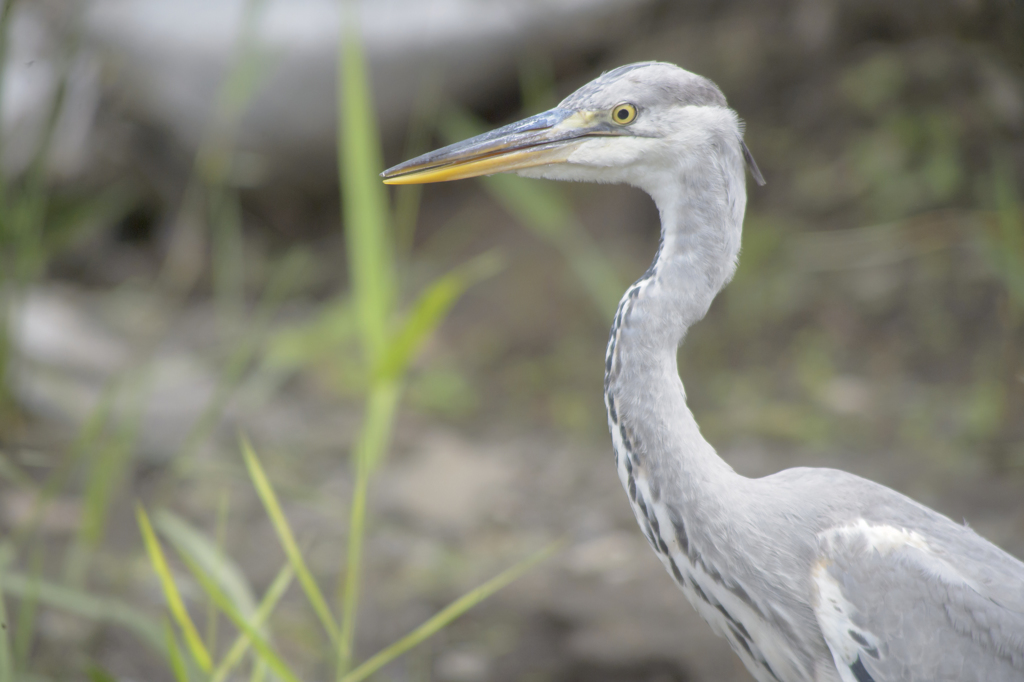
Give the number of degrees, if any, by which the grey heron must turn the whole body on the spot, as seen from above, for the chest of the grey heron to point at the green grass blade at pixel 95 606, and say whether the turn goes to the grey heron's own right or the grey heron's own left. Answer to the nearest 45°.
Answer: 0° — it already faces it

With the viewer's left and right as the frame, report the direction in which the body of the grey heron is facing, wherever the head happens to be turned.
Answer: facing to the left of the viewer

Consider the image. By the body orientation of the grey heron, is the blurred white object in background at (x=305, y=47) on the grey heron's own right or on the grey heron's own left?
on the grey heron's own right
